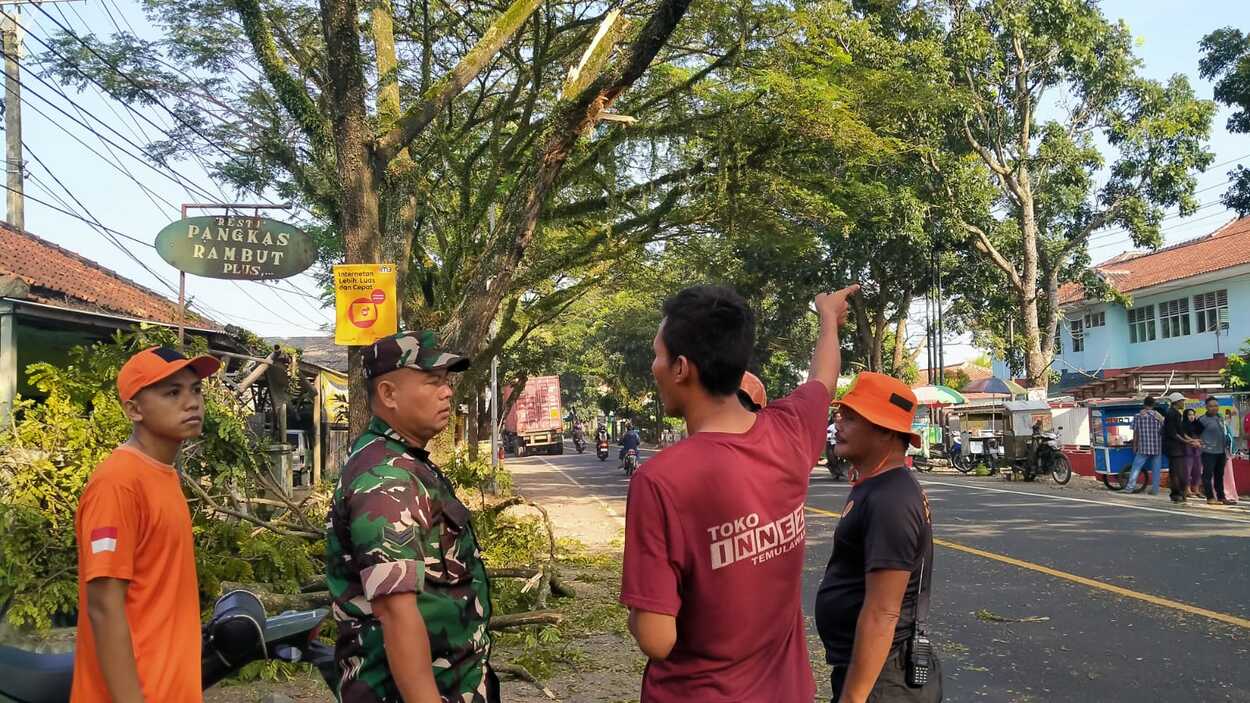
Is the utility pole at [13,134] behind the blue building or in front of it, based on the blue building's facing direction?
in front

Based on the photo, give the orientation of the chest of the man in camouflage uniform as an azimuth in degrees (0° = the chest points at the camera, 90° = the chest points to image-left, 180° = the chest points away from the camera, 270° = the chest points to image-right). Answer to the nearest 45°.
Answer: approximately 270°

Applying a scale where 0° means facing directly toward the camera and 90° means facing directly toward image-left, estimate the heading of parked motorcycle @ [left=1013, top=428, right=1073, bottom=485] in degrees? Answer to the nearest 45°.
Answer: approximately 315°

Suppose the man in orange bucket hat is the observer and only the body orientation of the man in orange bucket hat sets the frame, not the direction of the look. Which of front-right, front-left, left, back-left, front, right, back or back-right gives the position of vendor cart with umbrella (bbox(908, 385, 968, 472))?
right

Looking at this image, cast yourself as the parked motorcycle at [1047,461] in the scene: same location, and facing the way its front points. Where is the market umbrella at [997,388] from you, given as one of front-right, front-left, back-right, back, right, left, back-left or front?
back-left

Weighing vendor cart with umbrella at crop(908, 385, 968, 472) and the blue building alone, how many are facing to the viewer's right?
0

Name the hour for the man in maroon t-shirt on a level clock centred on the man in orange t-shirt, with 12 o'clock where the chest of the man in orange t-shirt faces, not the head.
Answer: The man in maroon t-shirt is roughly at 12 o'clock from the man in orange t-shirt.

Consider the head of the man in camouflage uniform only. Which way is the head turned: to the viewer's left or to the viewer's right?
to the viewer's right

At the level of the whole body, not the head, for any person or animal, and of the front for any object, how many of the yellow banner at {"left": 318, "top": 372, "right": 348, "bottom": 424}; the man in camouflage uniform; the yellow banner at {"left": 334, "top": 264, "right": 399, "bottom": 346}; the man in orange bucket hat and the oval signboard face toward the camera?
3

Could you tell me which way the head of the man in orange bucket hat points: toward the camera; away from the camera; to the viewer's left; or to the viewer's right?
to the viewer's left

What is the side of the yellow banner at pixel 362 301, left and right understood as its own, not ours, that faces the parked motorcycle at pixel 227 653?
front

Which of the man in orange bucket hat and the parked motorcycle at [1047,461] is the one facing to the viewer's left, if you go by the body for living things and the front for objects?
the man in orange bucket hat

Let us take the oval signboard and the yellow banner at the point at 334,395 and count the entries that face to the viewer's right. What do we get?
0

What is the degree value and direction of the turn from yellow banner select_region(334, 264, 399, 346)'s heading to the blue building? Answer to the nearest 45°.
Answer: approximately 135° to its left

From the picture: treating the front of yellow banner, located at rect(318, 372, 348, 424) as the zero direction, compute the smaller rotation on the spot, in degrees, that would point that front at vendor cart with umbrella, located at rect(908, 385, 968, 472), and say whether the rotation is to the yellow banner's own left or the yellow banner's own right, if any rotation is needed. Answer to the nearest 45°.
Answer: approximately 90° to the yellow banner's own left
